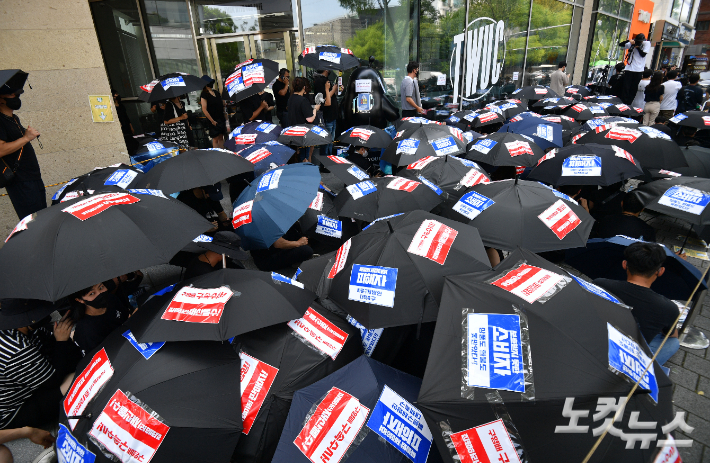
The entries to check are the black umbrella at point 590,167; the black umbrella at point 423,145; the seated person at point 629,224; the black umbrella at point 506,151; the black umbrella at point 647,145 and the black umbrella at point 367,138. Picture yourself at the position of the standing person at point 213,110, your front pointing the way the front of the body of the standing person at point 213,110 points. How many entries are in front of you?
6

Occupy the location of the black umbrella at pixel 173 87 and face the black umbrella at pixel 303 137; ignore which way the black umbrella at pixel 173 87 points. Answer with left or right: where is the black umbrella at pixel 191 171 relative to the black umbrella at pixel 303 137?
right

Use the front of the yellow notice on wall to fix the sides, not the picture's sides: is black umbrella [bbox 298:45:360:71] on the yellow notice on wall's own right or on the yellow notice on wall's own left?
on the yellow notice on wall's own left

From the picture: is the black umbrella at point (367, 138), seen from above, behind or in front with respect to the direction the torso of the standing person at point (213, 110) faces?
in front

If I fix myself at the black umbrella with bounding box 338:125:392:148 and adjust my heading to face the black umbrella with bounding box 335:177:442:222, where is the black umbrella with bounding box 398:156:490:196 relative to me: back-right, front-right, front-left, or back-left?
front-left

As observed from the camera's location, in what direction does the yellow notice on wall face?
facing the viewer

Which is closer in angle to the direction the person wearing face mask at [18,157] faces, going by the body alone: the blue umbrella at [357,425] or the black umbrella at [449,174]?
the black umbrella

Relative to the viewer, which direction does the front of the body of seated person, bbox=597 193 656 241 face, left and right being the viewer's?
facing away from the viewer

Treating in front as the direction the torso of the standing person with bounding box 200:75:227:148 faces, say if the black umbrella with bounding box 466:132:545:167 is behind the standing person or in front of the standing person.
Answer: in front

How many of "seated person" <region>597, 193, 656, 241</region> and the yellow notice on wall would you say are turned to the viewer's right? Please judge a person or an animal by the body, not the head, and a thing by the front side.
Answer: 0

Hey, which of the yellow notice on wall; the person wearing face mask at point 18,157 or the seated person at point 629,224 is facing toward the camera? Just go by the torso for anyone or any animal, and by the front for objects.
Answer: the yellow notice on wall

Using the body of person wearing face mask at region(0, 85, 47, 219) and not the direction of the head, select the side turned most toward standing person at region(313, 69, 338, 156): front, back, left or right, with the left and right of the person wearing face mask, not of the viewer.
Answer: front

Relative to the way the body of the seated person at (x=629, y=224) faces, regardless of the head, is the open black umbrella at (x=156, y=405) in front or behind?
behind

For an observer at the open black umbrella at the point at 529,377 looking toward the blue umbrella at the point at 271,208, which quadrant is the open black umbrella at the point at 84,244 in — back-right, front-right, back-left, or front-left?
front-left

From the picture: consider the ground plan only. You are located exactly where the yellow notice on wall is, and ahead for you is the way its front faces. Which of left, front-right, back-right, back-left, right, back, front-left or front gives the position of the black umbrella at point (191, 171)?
front

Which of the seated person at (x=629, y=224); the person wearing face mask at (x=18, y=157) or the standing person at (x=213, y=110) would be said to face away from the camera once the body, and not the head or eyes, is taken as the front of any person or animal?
the seated person
